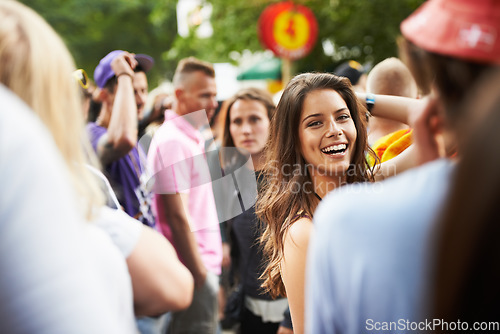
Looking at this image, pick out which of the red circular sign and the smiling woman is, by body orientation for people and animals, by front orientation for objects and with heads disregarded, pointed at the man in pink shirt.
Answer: the red circular sign

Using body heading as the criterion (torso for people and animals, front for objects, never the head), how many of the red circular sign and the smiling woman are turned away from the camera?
0

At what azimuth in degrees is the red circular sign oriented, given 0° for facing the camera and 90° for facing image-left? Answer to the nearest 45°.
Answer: approximately 0°

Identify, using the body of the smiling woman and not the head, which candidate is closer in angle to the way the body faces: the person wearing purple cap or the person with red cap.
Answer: the person with red cap

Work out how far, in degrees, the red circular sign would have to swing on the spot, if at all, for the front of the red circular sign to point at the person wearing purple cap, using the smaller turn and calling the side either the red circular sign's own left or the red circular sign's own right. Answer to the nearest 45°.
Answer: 0° — it already faces them

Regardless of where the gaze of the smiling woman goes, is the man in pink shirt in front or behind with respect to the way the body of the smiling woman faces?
behind

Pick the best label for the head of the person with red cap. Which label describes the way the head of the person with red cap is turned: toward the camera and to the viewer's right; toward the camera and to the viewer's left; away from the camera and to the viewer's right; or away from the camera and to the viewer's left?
away from the camera and to the viewer's left

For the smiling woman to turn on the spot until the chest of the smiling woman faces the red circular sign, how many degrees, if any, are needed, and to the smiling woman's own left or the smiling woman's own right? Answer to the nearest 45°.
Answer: approximately 135° to the smiling woman's own left

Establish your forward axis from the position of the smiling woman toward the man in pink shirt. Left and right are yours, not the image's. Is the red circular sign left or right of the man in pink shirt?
right

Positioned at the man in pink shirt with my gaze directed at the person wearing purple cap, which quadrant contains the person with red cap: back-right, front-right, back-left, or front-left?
back-left

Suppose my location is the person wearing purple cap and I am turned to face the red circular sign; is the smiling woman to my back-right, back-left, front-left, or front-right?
back-right

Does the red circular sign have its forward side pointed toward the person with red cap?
yes

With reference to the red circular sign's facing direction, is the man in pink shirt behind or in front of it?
in front
